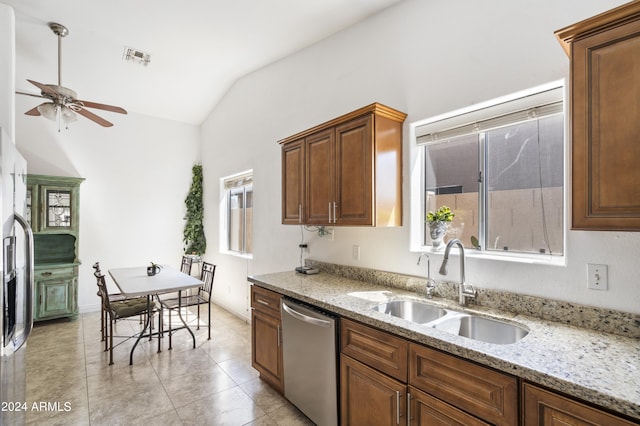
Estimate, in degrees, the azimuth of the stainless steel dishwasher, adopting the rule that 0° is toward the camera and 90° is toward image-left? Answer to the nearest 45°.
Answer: approximately 45°

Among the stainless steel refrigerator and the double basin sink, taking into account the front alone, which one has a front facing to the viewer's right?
the stainless steel refrigerator

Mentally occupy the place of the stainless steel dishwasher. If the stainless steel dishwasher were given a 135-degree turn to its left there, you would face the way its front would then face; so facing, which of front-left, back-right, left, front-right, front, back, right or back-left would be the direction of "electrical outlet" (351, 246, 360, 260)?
front-left

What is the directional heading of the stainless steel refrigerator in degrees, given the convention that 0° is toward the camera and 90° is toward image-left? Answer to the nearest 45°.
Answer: approximately 270°

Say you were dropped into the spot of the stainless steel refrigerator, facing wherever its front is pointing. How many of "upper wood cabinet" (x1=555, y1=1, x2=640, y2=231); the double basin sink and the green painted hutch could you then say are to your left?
1

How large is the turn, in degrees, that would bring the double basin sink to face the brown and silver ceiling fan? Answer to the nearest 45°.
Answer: approximately 45° to its right

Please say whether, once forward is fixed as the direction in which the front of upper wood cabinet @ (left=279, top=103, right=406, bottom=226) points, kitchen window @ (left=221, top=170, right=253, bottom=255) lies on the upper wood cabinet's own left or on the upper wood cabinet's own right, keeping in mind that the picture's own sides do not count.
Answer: on the upper wood cabinet's own right

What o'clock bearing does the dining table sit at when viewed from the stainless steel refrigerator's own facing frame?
The dining table is roughly at 10 o'clock from the stainless steel refrigerator.

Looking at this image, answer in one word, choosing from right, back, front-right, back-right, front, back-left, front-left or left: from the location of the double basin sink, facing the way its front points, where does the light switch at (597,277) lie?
back-left

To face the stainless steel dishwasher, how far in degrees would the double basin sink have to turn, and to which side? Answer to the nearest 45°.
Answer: approximately 45° to its right

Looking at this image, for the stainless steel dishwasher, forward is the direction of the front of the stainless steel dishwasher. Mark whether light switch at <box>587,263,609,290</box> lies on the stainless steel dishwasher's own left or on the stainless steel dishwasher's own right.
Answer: on the stainless steel dishwasher's own left

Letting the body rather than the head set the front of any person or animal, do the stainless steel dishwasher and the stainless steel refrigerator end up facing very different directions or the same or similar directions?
very different directions

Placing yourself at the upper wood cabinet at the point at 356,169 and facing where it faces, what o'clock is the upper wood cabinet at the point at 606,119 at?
the upper wood cabinet at the point at 606,119 is roughly at 9 o'clock from the upper wood cabinet at the point at 356,169.

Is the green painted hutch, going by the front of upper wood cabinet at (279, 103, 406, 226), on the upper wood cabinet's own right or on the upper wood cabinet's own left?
on the upper wood cabinet's own right
